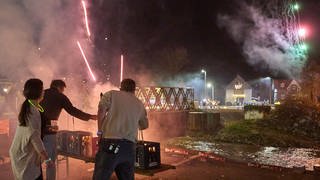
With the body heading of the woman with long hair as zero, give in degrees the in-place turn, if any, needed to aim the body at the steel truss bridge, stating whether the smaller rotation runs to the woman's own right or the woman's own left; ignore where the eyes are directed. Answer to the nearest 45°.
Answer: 0° — they already face it

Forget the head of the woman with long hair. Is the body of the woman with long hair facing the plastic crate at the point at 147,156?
yes

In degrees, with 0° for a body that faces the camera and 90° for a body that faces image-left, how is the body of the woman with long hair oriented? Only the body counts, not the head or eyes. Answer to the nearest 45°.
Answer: approximately 225°

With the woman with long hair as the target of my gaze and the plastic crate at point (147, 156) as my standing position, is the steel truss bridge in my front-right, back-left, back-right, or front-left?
back-right
